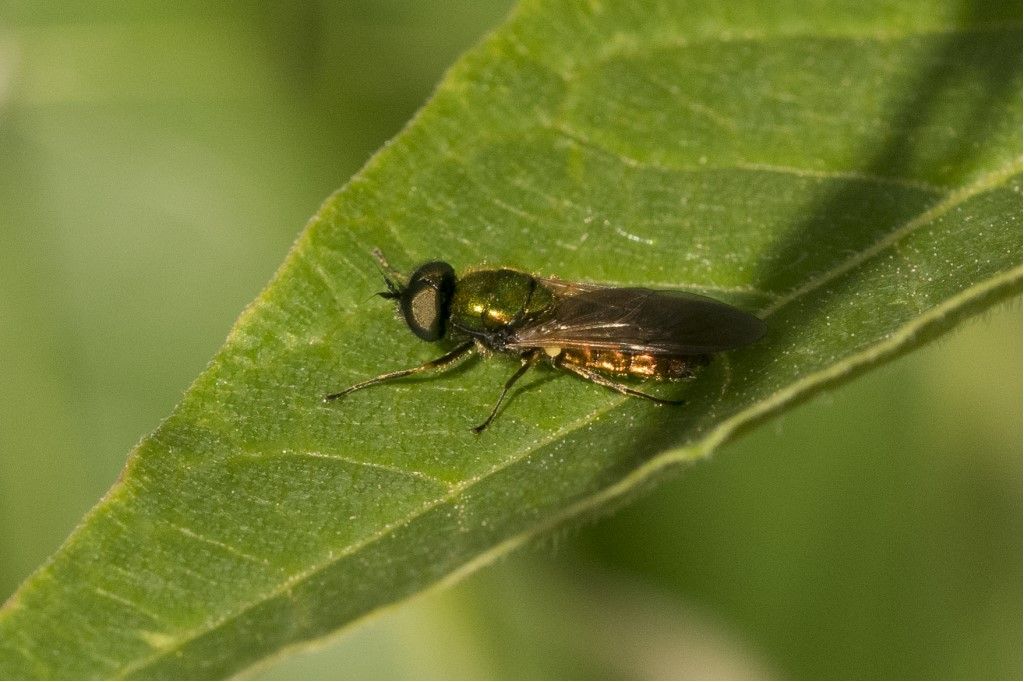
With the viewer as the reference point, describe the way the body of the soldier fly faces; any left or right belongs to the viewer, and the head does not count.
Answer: facing to the left of the viewer
